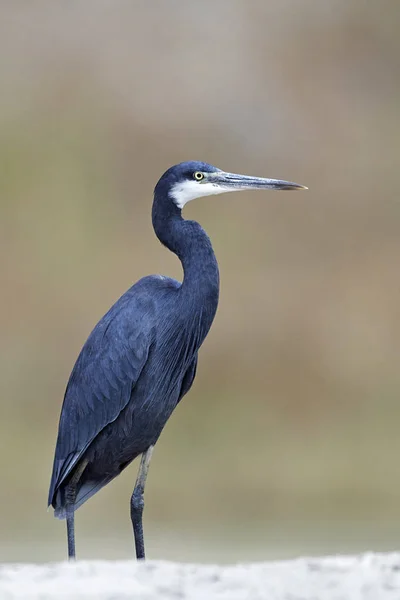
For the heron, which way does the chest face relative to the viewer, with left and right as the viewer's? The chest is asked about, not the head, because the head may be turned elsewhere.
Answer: facing to the right of the viewer
